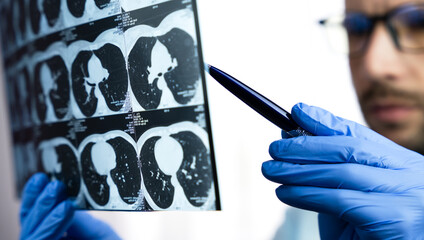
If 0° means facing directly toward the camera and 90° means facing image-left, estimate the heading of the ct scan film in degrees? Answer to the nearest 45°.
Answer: approximately 45°

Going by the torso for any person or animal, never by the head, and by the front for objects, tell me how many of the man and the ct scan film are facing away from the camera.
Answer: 0
